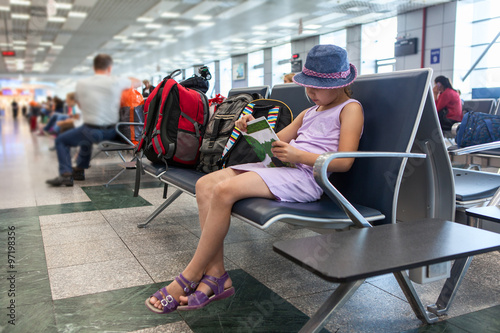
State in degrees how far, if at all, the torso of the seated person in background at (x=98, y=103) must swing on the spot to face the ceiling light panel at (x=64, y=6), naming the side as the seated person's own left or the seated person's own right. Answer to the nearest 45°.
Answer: approximately 45° to the seated person's own right

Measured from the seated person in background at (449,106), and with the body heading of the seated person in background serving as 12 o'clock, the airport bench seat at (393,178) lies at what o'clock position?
The airport bench seat is roughly at 9 o'clock from the seated person in background.

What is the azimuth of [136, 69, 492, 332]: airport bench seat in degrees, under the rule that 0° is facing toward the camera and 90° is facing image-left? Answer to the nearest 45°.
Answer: approximately 45°

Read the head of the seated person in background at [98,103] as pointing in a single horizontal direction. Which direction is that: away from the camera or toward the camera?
away from the camera

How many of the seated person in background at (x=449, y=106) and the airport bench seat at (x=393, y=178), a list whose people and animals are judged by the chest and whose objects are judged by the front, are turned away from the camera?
0

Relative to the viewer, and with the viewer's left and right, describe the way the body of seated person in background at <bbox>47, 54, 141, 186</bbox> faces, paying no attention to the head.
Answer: facing away from the viewer and to the left of the viewer

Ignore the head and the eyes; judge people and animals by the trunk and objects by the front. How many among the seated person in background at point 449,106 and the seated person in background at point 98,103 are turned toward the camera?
0

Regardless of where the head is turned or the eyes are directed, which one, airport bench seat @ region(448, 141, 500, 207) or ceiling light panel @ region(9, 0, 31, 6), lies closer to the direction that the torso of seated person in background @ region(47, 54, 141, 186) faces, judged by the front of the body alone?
the ceiling light panel

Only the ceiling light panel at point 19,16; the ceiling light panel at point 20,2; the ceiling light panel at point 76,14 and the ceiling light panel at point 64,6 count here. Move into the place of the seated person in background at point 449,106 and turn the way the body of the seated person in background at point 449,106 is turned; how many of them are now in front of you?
4

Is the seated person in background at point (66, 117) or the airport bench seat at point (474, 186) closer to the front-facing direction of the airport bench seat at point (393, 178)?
the seated person in background

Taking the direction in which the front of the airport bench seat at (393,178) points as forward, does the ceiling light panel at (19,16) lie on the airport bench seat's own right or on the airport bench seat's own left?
on the airport bench seat's own right

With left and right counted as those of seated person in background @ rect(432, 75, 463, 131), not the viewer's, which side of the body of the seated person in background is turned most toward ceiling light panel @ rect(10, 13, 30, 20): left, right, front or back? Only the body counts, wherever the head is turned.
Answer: front

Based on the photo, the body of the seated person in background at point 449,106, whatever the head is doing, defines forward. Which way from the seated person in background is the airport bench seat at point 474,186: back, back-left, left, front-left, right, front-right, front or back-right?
left

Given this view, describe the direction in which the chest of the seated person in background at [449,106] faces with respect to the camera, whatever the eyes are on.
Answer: to the viewer's left

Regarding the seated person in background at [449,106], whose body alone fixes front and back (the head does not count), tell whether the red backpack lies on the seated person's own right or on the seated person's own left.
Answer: on the seated person's own left

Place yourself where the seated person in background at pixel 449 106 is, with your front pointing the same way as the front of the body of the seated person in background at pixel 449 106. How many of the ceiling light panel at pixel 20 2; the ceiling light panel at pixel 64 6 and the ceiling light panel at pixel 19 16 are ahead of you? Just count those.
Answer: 3

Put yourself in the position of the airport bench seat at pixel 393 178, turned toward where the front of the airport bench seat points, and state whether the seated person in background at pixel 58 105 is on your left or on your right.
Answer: on your right

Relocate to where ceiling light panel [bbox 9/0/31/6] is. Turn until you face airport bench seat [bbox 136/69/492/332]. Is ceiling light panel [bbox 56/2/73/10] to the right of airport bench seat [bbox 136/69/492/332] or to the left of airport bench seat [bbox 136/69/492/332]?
left
